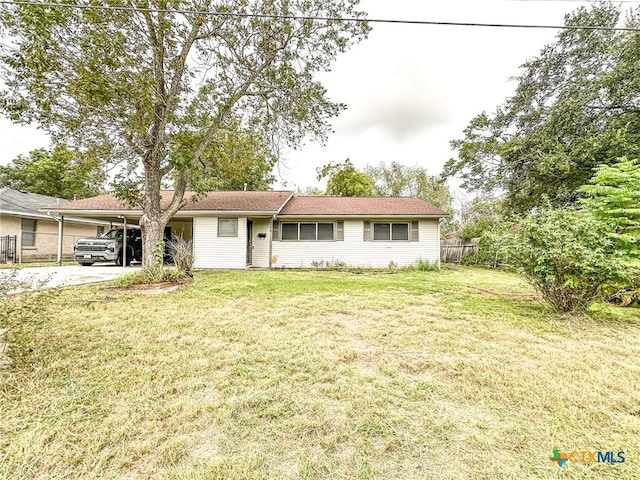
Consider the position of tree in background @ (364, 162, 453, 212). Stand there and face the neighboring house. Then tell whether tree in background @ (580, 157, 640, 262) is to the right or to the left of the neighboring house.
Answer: left

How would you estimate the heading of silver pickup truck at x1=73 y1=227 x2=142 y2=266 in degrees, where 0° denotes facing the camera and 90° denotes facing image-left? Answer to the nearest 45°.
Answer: approximately 45°

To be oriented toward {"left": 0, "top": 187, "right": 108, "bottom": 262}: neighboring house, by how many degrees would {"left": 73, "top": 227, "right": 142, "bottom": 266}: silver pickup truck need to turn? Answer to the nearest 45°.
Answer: approximately 90° to its right

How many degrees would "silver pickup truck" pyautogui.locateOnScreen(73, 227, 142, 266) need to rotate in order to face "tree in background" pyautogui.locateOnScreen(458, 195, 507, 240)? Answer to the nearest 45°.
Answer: approximately 135° to its left

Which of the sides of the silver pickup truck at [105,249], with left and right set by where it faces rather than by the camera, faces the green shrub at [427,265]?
left

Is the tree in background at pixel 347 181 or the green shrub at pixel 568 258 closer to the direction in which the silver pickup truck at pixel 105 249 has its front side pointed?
the green shrub

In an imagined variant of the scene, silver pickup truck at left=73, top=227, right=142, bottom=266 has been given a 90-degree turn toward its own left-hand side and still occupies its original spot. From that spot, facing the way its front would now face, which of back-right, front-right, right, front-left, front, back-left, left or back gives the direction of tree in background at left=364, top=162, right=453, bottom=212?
front-left

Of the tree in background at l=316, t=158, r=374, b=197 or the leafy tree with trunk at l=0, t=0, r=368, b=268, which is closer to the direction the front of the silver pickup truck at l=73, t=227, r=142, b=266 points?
the leafy tree with trunk

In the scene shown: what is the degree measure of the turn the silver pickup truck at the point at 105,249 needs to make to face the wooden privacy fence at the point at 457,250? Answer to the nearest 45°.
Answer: approximately 135° to its left

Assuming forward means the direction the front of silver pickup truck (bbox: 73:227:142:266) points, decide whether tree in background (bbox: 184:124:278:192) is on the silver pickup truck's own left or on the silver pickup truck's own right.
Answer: on the silver pickup truck's own left

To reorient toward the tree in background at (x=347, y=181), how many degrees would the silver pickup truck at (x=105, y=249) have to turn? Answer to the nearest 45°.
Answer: approximately 135° to its left
